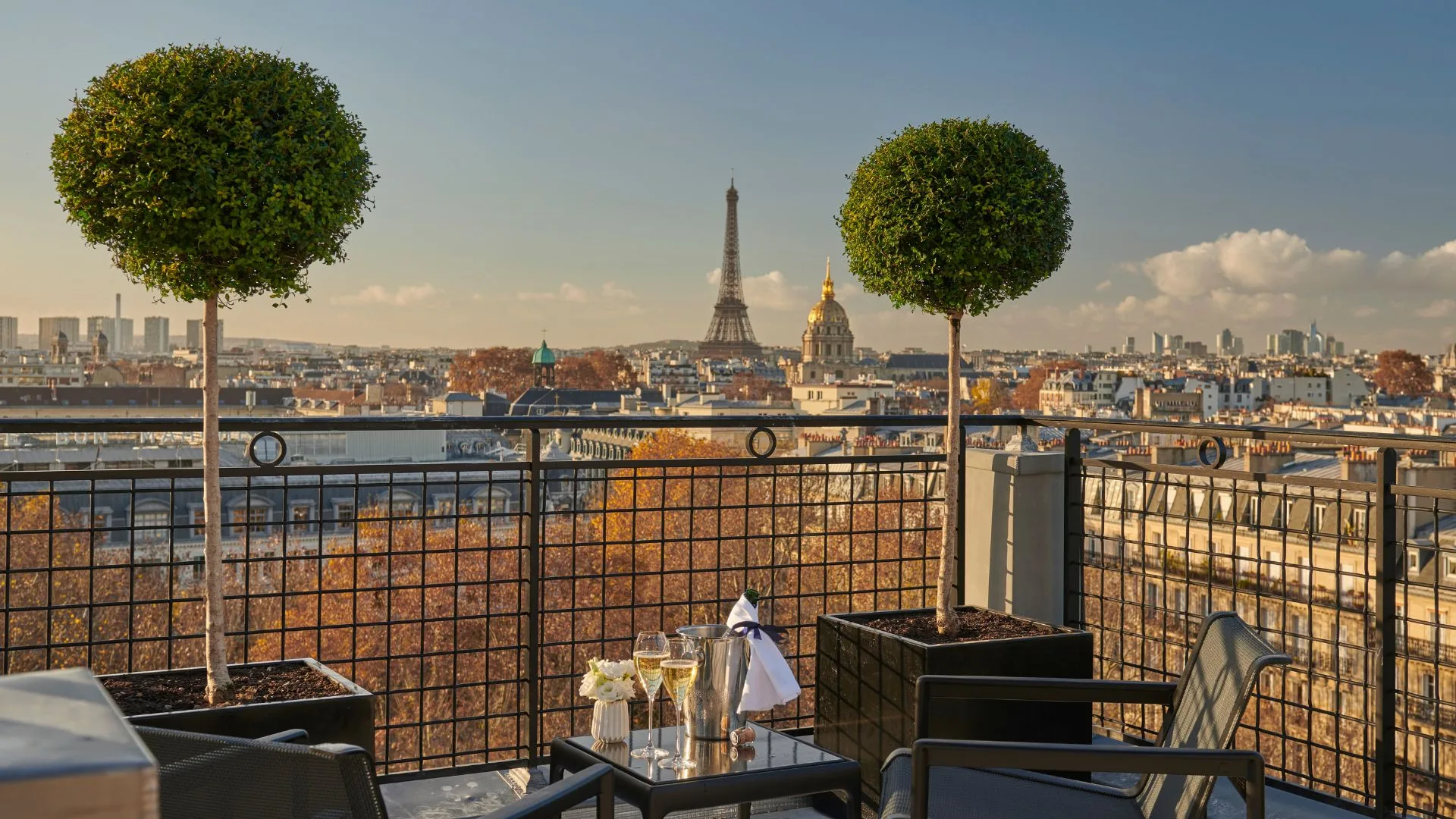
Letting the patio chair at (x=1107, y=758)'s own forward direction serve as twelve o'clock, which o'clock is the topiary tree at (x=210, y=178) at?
The topiary tree is roughly at 12 o'clock from the patio chair.

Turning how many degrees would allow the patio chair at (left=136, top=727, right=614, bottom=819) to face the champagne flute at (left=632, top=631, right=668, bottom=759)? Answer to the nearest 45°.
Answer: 0° — it already faces it

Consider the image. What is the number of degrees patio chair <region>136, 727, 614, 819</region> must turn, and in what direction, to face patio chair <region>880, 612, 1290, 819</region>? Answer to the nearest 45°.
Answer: approximately 45° to its right

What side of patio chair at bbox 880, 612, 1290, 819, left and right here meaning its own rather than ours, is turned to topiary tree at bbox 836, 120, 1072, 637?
right

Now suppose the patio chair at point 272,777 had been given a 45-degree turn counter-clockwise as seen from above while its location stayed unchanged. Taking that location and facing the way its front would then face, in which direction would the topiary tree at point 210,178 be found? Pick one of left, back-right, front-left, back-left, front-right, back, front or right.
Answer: front

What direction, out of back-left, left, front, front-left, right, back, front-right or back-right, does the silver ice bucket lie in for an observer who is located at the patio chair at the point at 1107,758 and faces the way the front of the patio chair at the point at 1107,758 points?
front

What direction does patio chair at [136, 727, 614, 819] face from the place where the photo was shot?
facing away from the viewer and to the right of the viewer

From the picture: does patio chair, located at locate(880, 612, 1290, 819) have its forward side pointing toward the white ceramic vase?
yes

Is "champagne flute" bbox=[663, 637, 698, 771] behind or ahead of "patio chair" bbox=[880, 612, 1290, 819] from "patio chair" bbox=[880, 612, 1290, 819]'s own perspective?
ahead

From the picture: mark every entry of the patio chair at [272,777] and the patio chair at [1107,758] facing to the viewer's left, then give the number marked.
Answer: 1

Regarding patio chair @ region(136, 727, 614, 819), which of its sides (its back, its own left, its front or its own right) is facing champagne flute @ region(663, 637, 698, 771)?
front

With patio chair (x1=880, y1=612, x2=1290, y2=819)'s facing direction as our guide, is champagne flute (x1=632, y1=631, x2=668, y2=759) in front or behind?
in front

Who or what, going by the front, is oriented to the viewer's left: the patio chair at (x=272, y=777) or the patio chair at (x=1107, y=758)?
the patio chair at (x=1107, y=758)

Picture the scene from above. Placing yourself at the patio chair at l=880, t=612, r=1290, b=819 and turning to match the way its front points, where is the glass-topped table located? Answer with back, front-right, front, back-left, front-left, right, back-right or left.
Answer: front

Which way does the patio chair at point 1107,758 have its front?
to the viewer's left
